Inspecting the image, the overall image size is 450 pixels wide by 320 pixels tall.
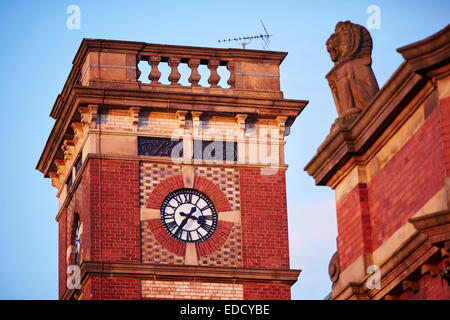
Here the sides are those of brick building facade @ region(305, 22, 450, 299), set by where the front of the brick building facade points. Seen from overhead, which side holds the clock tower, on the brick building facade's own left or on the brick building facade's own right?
on the brick building facade's own right

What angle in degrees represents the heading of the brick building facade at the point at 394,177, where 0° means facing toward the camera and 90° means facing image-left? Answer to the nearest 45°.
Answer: approximately 45°
